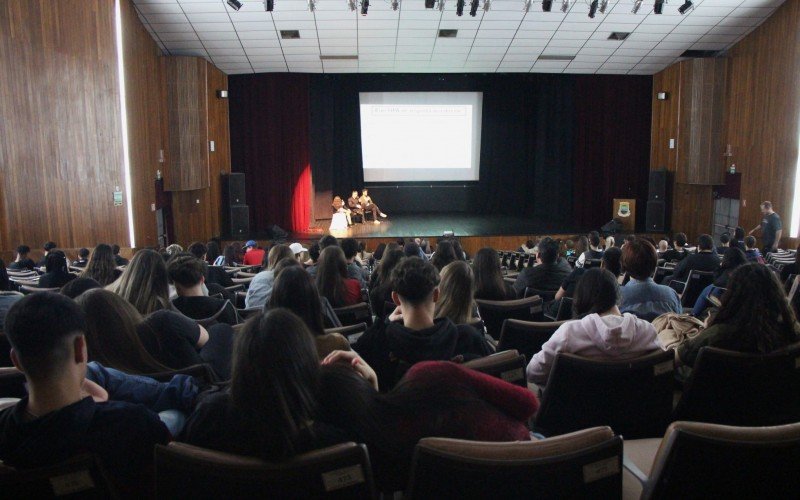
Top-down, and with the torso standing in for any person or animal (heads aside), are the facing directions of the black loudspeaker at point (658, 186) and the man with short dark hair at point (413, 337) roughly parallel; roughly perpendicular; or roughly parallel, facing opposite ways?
roughly parallel, facing opposite ways

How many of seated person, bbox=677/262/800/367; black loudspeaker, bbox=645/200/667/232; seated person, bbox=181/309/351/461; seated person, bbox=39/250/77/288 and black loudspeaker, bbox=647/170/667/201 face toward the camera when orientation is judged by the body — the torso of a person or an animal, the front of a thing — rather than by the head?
2

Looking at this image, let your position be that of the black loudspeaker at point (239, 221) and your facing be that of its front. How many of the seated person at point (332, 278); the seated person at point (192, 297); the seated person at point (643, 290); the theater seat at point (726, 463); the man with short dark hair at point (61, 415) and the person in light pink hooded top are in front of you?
6

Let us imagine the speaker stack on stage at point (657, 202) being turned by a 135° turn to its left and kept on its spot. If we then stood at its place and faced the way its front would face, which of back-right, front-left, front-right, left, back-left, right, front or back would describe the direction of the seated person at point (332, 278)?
back-right

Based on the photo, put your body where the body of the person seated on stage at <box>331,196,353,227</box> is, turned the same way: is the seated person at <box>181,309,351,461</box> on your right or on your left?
on your right

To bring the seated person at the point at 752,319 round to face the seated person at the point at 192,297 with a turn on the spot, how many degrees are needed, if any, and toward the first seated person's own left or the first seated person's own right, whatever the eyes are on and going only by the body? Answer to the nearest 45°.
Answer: approximately 90° to the first seated person's own left

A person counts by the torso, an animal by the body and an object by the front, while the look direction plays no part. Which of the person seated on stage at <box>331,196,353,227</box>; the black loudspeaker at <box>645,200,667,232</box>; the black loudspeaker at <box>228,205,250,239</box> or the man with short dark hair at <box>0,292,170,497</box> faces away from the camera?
the man with short dark hair

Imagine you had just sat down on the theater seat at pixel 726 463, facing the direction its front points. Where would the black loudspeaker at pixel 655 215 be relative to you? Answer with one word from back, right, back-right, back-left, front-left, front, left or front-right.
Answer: front-right

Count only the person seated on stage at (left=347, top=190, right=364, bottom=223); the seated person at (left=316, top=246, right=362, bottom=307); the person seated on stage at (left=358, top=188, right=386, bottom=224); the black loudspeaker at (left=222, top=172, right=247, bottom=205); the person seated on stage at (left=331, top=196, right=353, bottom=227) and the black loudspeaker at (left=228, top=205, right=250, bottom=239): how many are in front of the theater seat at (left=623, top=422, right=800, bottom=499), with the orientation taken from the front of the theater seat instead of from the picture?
6

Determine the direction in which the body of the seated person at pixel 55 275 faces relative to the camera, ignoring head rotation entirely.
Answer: away from the camera

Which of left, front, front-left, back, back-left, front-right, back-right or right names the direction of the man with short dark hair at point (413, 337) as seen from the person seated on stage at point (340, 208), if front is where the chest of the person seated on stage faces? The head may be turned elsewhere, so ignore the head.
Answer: front-right

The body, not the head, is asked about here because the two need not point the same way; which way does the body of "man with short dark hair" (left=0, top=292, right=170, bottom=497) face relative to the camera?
away from the camera

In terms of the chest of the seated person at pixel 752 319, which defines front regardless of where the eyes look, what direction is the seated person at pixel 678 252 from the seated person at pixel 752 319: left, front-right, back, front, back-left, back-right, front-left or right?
front

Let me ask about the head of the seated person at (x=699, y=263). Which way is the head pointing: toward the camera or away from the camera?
away from the camera

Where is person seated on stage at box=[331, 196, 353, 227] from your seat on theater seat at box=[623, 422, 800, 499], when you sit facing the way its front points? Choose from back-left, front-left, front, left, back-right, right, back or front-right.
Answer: front

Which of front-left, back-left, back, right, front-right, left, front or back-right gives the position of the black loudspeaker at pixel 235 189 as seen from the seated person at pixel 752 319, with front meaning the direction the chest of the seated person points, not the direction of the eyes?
front-left

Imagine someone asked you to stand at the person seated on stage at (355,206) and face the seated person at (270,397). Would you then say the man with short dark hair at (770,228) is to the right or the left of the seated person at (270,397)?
left

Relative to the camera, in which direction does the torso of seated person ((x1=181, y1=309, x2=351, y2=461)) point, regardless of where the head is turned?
away from the camera

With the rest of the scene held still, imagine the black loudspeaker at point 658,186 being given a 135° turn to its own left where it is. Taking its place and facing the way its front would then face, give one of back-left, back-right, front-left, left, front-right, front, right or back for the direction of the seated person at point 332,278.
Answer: back-right

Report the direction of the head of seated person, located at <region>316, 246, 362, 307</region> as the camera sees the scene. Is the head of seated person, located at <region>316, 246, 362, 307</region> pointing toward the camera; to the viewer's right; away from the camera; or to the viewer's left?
away from the camera

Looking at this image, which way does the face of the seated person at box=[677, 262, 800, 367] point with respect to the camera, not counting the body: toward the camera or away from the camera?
away from the camera

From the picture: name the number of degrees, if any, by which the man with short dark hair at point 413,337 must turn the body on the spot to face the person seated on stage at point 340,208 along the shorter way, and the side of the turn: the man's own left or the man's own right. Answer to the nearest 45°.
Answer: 0° — they already face them

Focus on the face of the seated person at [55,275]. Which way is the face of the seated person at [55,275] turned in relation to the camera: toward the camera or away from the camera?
away from the camera

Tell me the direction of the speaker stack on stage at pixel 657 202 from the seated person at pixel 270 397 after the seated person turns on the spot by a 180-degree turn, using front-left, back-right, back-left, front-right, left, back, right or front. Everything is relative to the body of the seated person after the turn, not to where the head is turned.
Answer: back-left

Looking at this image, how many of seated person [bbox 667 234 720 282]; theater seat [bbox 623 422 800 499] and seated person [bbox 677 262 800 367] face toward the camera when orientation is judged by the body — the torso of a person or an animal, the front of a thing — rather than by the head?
0
